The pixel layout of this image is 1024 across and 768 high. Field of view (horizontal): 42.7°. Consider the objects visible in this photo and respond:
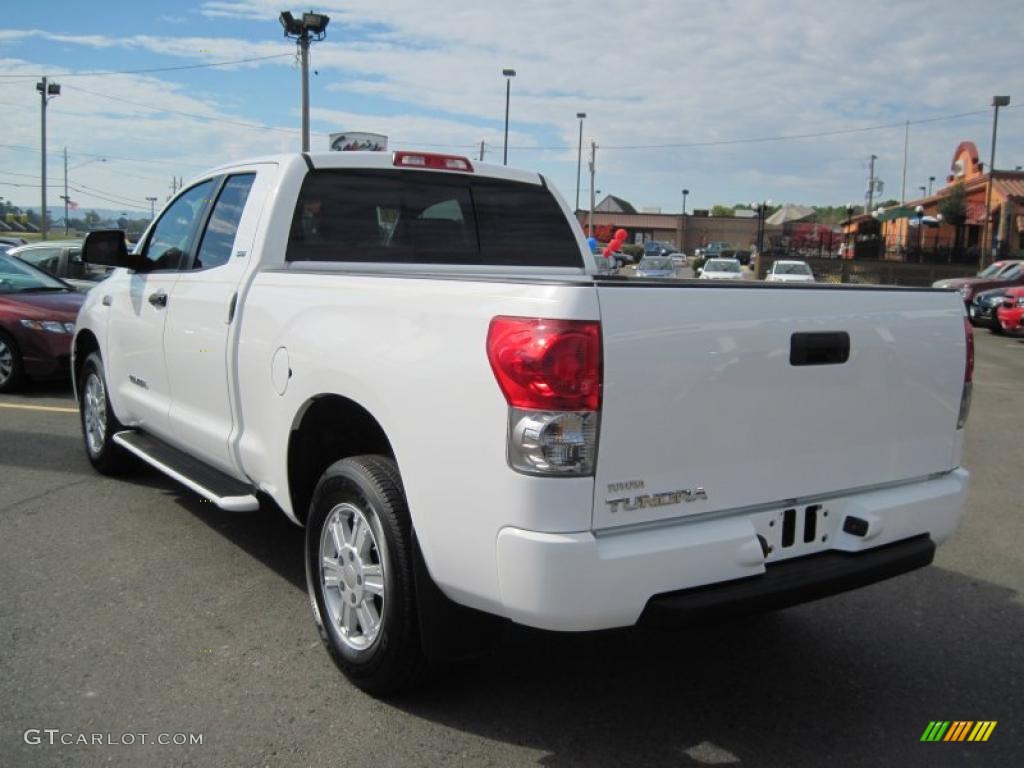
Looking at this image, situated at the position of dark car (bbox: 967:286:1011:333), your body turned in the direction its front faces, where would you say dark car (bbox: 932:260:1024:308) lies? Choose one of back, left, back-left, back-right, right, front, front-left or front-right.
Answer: back-right

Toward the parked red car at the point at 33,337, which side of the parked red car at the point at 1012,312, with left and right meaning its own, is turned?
front

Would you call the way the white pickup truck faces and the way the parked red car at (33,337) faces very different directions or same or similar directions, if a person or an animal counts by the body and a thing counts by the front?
very different directions

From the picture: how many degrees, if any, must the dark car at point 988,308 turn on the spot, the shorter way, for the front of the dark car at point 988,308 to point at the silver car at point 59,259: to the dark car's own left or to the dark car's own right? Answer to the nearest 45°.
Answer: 0° — it already faces it

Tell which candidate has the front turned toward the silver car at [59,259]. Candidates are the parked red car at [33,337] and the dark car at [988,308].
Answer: the dark car at [988,308]

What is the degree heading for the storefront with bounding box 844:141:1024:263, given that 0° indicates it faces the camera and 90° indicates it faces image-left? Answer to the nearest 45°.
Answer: approximately 45°

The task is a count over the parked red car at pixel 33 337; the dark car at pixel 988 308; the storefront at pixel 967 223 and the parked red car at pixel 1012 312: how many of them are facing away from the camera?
0

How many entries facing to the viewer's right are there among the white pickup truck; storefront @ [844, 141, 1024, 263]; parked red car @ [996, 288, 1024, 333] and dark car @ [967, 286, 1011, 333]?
0

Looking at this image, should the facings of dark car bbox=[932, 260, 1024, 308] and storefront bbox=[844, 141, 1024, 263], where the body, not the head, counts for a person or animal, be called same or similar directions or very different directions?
same or similar directions

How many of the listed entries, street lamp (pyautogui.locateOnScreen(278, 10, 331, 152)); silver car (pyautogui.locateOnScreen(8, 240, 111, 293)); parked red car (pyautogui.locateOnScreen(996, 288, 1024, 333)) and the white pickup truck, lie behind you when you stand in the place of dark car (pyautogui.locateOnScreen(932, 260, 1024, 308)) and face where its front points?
0

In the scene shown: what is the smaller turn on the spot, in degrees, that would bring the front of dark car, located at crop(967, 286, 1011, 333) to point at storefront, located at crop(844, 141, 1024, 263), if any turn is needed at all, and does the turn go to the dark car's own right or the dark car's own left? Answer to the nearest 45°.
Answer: approximately 135° to the dark car's own right

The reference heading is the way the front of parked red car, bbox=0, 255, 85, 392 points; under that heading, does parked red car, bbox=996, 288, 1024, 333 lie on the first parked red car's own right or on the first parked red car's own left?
on the first parked red car's own left

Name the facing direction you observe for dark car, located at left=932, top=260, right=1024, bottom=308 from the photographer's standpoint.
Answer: facing the viewer and to the left of the viewer

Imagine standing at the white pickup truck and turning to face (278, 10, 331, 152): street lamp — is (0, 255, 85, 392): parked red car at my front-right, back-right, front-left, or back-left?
front-left

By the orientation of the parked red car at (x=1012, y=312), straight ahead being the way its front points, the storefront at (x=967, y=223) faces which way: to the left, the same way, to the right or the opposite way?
the same way

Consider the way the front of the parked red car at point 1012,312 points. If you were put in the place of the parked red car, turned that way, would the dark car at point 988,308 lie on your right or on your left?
on your right

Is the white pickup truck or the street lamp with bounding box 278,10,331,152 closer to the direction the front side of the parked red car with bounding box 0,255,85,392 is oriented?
the white pickup truck

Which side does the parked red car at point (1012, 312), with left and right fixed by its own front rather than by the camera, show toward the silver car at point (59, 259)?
front
